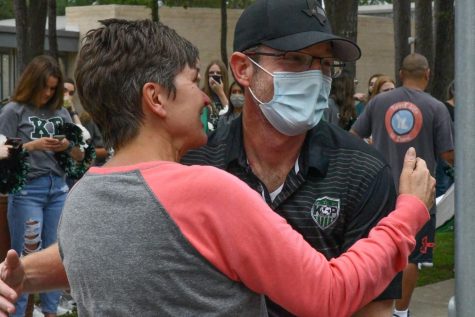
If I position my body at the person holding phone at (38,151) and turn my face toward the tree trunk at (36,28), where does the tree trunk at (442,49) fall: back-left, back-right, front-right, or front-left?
front-right

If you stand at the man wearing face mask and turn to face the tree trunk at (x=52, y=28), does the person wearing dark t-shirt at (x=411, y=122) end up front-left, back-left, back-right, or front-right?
front-right

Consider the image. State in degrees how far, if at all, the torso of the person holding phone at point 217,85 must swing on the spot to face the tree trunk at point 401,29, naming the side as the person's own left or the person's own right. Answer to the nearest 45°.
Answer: approximately 180°

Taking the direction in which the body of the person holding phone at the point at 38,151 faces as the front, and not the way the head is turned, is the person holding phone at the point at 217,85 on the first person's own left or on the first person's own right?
on the first person's own left

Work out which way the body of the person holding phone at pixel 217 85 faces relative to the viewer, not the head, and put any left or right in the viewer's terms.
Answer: facing the viewer

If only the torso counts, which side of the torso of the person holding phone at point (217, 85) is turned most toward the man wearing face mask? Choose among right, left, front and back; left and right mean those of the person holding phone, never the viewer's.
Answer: front

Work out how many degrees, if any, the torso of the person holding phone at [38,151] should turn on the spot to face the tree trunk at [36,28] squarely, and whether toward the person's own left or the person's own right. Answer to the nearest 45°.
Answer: approximately 135° to the person's own left

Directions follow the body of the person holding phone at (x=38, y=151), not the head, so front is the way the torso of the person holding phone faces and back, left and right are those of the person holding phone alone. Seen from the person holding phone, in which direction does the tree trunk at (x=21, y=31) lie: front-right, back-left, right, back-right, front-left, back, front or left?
back-left

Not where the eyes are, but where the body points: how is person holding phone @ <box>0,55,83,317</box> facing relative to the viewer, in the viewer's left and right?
facing the viewer and to the right of the viewer

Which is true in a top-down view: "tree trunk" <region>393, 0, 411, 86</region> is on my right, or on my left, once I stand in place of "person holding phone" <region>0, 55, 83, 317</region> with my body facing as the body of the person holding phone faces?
on my left

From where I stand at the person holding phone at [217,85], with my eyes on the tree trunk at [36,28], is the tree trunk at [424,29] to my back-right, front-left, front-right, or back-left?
front-right

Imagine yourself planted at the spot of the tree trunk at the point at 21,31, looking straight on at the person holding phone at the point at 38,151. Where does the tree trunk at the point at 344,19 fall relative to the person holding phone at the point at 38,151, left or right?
left

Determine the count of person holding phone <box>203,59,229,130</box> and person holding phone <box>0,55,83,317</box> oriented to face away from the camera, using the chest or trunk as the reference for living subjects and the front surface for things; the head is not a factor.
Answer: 0

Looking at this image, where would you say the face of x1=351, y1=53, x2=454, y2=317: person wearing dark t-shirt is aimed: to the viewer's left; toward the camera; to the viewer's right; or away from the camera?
away from the camera
